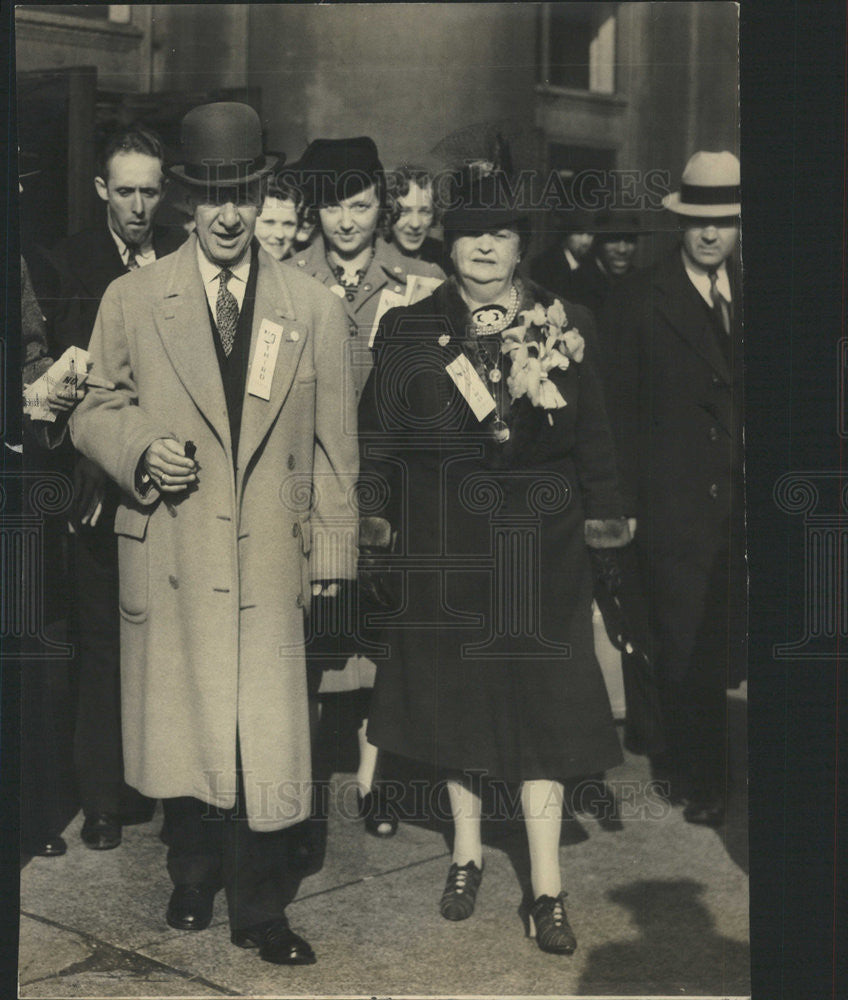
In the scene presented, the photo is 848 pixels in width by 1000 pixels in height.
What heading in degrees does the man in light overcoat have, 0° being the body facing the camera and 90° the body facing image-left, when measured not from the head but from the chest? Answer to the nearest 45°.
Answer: approximately 0°

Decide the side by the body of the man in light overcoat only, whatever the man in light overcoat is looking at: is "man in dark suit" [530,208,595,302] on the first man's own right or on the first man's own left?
on the first man's own left

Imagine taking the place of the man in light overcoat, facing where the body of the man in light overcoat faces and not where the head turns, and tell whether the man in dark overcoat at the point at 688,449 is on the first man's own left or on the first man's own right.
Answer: on the first man's own left

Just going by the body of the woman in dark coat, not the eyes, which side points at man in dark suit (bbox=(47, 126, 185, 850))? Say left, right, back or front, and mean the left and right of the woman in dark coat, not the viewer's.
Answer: right

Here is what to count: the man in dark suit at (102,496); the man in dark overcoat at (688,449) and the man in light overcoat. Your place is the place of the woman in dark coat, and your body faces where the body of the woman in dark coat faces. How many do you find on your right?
2

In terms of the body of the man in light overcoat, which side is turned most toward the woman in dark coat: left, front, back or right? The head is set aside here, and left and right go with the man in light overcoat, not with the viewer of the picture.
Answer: left

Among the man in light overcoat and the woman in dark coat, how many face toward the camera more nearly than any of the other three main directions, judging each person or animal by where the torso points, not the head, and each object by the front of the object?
2
